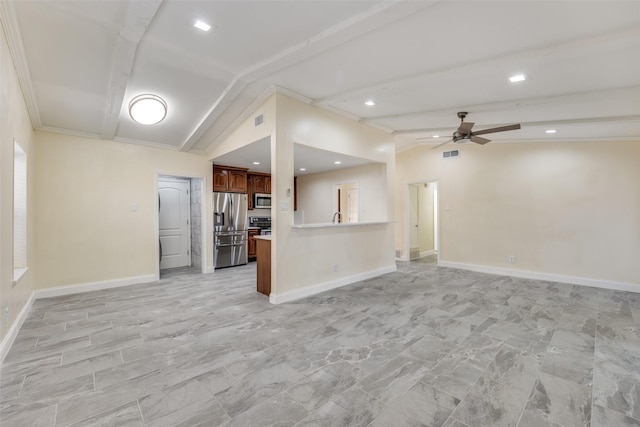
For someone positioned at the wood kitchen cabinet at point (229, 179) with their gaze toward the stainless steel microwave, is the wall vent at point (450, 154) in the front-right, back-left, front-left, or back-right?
front-right

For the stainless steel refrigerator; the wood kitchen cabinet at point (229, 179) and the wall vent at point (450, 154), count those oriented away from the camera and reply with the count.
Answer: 0

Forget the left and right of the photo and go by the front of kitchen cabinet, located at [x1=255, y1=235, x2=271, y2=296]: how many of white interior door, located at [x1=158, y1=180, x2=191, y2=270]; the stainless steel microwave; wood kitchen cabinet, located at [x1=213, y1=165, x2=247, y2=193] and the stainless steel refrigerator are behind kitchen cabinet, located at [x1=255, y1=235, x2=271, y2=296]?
0

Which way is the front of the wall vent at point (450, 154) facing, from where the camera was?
facing the viewer and to the left of the viewer

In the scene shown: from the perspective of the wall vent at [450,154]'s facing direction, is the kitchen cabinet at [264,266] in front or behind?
in front

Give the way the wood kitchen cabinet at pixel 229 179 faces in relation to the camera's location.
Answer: facing the viewer and to the right of the viewer

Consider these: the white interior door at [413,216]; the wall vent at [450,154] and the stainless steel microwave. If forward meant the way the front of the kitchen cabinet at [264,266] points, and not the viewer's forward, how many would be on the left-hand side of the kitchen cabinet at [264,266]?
0

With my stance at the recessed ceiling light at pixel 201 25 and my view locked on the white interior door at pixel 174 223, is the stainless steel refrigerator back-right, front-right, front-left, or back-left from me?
front-right

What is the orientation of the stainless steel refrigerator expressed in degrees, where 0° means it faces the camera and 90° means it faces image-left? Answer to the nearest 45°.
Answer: approximately 315°

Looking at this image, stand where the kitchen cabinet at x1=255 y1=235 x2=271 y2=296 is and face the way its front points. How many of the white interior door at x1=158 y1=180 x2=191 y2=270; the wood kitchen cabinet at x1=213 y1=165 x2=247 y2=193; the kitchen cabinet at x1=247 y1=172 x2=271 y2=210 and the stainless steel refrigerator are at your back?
0

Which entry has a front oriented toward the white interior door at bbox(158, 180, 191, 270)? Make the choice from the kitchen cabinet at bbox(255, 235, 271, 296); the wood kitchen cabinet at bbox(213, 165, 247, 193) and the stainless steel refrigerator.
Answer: the kitchen cabinet

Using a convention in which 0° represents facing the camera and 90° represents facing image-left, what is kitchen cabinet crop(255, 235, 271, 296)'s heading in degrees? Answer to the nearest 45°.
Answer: approximately 135°

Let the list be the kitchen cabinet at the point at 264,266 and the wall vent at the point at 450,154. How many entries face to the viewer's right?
0

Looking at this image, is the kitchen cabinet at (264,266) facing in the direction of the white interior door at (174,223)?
yes

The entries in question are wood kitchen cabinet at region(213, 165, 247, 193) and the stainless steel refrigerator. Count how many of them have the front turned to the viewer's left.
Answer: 0
